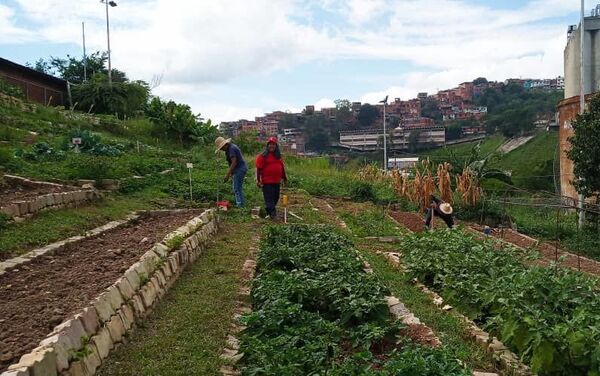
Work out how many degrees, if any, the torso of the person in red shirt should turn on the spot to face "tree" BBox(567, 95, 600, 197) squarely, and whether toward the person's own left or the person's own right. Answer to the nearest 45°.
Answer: approximately 135° to the person's own left

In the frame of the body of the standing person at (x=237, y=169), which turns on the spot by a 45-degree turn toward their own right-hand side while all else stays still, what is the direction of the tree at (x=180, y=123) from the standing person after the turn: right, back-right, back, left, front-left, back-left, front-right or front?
front-right

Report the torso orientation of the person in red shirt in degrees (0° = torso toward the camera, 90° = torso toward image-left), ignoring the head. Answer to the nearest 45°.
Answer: approximately 0°

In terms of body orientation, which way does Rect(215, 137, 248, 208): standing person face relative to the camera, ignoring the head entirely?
to the viewer's left

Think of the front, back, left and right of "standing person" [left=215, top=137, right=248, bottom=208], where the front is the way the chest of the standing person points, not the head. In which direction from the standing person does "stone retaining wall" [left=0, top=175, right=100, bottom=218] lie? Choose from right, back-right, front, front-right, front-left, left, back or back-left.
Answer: front-left

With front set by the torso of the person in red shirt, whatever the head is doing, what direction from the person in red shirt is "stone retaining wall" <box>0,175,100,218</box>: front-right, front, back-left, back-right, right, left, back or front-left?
front-right

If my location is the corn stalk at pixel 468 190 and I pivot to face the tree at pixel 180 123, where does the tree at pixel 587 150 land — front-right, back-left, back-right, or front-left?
back-right

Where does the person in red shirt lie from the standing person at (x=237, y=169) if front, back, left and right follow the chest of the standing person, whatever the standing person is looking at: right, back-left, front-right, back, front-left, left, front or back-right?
back-left

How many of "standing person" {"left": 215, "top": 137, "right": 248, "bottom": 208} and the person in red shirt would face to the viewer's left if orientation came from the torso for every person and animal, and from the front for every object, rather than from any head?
1

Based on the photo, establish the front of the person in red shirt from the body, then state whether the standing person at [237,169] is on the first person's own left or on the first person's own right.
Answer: on the first person's own right
